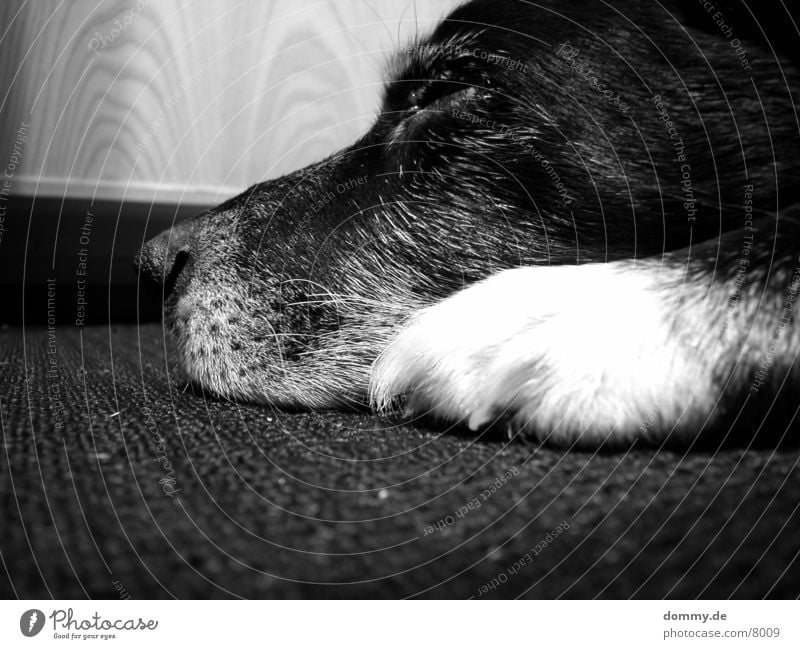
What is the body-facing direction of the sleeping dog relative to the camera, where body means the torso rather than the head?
to the viewer's left
